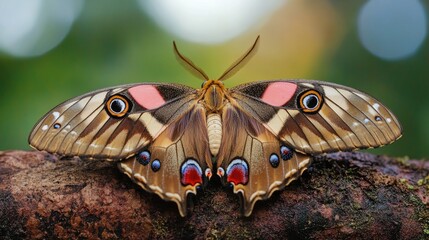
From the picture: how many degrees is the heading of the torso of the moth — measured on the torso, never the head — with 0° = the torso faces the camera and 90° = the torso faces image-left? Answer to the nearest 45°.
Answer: approximately 180°
